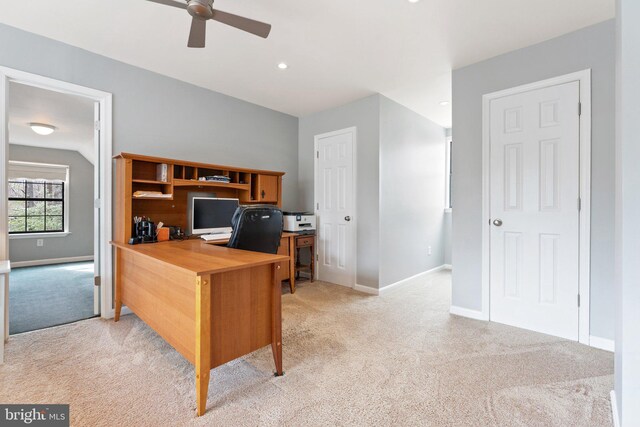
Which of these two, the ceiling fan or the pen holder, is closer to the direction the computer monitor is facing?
the ceiling fan

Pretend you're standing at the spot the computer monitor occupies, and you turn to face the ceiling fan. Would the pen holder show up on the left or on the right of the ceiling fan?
right

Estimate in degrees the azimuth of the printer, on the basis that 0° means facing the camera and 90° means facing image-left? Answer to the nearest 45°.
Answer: approximately 315°

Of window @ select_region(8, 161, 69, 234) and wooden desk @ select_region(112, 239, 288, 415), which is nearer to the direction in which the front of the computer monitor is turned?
the wooden desk

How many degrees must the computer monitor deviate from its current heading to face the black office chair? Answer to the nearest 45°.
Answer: approximately 45° to its right

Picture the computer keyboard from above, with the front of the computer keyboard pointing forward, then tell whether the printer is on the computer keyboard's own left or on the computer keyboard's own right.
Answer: on the computer keyboard's own left

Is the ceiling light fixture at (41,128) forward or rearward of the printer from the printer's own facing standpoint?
rearward

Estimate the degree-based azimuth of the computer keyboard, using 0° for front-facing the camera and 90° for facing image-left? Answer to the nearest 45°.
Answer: approximately 315°

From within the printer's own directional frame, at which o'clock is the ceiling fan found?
The ceiling fan is roughly at 2 o'clock from the printer.

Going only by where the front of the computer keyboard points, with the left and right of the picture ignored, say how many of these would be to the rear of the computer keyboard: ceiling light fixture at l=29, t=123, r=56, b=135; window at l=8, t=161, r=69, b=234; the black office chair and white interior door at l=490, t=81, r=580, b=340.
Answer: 2
